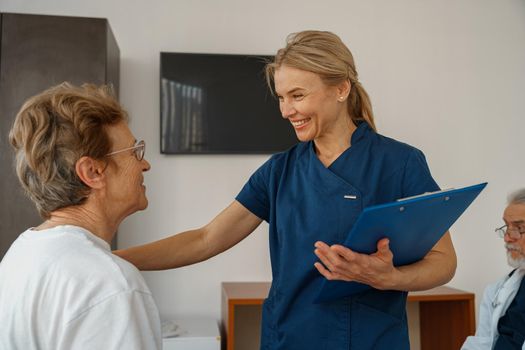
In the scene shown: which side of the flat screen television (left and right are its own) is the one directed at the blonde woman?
front

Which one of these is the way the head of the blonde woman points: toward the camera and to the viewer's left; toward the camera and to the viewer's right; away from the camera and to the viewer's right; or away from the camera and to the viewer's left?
toward the camera and to the viewer's left

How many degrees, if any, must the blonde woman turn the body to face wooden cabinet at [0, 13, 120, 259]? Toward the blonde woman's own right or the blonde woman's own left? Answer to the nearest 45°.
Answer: approximately 90° to the blonde woman's own right

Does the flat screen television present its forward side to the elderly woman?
yes

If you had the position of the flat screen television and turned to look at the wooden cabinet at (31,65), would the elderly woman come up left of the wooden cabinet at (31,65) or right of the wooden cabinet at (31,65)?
left

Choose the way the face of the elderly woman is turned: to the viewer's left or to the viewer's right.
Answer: to the viewer's right

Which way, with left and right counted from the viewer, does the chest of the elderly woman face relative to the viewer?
facing away from the viewer and to the right of the viewer

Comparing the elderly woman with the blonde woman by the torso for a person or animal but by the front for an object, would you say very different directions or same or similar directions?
very different directions

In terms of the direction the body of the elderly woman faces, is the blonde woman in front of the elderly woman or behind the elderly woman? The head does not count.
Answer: in front

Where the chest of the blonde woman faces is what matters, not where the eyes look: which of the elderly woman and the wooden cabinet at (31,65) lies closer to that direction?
the elderly woman

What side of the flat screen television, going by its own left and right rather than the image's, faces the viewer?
front

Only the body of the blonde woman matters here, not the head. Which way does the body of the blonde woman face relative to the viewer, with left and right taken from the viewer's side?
facing the viewer and to the left of the viewer

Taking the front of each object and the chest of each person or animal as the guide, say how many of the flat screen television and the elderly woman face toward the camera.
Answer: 1
